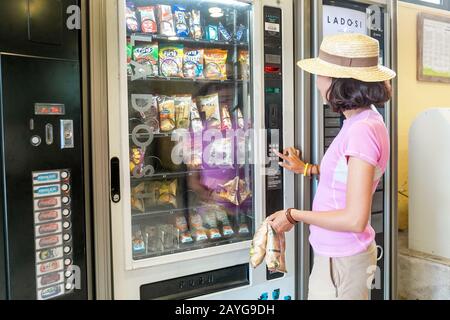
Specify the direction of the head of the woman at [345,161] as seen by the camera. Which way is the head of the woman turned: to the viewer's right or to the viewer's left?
to the viewer's left

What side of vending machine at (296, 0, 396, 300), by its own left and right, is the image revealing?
front

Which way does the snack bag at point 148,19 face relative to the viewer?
toward the camera

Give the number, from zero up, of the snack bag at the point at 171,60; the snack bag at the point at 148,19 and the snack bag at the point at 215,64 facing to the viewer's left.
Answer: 0

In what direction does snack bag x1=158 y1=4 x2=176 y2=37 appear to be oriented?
toward the camera

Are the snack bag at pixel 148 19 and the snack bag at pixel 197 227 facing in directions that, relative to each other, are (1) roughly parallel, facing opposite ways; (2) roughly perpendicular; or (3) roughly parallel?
roughly parallel

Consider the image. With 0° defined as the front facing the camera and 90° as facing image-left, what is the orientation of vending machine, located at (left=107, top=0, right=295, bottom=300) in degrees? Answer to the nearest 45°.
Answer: approximately 315°

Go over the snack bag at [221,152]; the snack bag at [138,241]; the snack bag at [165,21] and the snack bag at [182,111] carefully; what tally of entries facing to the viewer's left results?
0

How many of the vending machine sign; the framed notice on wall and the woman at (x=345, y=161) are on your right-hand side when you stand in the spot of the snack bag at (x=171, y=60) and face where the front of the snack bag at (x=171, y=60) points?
0
